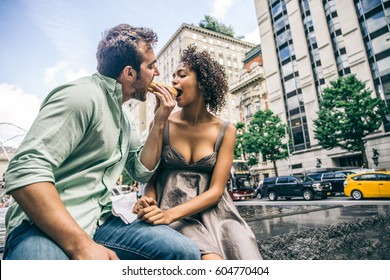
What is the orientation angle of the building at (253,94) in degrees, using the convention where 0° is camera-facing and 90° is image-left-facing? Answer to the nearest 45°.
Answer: approximately 45°

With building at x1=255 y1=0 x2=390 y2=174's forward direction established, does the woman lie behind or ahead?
ahead

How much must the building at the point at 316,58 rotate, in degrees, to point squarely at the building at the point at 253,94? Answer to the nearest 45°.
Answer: approximately 90° to its right

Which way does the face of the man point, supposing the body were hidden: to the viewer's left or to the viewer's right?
to the viewer's right

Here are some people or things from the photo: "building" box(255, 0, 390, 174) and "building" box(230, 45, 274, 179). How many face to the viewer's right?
0
